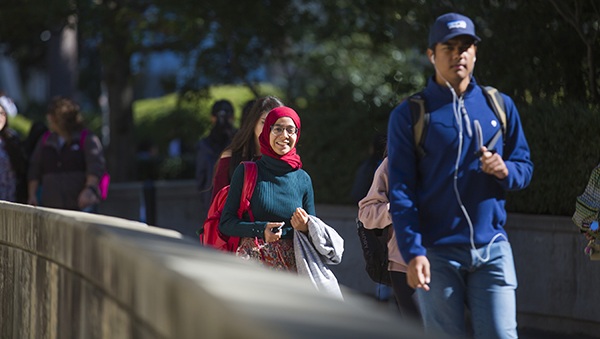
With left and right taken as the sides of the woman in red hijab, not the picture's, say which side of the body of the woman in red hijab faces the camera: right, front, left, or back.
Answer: front

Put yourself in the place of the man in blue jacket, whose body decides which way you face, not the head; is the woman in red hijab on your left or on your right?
on your right

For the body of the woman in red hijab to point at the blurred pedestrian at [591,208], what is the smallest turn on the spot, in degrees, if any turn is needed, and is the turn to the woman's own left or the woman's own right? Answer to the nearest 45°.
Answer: approximately 90° to the woman's own left

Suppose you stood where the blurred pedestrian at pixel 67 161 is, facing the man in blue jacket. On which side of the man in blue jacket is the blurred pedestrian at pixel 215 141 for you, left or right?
left

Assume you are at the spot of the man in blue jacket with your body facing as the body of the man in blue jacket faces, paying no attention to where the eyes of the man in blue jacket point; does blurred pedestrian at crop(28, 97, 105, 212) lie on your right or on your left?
on your right
